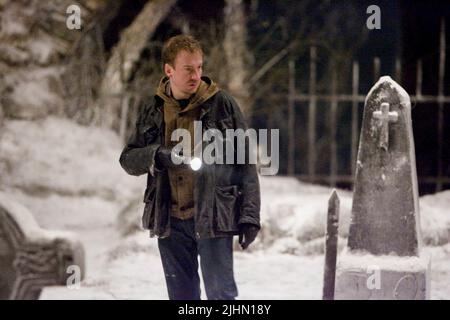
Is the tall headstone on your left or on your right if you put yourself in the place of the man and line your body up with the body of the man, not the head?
on your left

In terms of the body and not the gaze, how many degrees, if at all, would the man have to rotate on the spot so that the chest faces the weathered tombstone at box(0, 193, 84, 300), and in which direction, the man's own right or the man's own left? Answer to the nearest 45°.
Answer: approximately 135° to the man's own right

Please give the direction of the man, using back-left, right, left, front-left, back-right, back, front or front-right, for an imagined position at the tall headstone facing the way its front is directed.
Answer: front-right

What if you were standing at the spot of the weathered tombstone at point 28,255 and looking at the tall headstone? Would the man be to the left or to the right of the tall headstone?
left

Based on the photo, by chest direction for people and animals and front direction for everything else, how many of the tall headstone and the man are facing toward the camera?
2

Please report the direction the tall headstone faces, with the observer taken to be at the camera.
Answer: facing the viewer

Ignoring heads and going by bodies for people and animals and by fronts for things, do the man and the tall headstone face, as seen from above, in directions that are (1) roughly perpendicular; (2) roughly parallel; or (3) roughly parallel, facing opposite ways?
roughly parallel

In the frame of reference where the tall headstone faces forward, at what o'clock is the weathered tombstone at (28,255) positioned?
The weathered tombstone is roughly at 3 o'clock from the tall headstone.

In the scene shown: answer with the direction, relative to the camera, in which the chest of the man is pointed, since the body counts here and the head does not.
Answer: toward the camera
